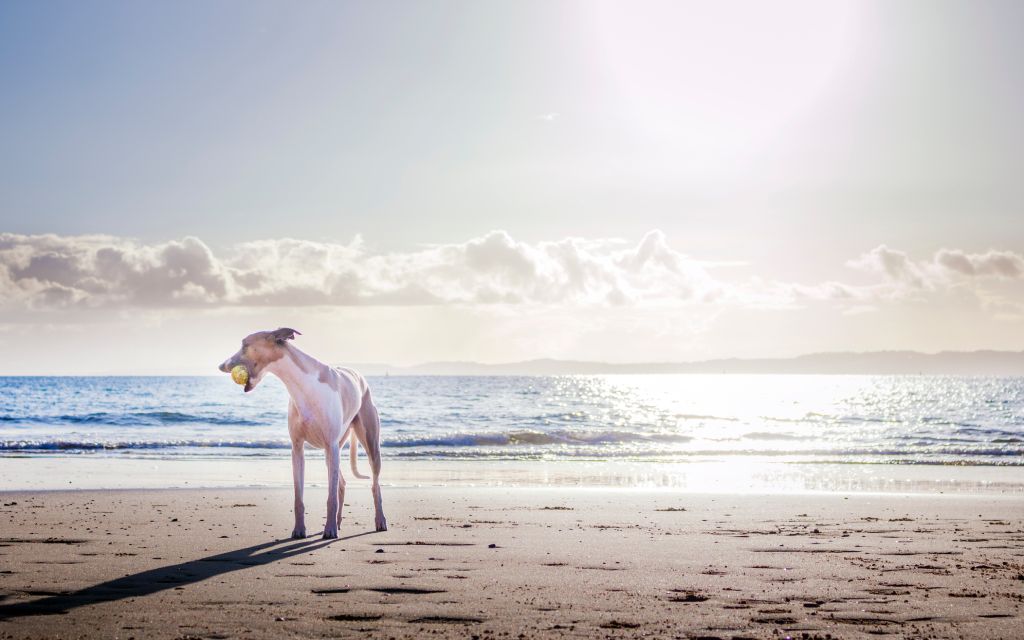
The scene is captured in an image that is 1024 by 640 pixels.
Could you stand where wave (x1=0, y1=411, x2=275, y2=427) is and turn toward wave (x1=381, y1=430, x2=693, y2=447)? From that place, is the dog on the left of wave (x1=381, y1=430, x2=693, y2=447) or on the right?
right

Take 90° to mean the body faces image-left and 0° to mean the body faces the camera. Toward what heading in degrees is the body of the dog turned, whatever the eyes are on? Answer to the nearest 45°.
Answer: approximately 45°

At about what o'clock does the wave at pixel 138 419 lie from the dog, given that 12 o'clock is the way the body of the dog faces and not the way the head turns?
The wave is roughly at 4 o'clock from the dog.

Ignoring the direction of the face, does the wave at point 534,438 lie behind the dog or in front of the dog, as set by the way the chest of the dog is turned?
behind

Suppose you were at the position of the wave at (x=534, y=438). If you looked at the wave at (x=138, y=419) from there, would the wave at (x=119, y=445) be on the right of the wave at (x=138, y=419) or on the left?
left

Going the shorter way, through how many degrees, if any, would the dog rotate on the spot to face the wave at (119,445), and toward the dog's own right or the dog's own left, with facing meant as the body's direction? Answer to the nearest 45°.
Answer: approximately 135° to the dog's own right
